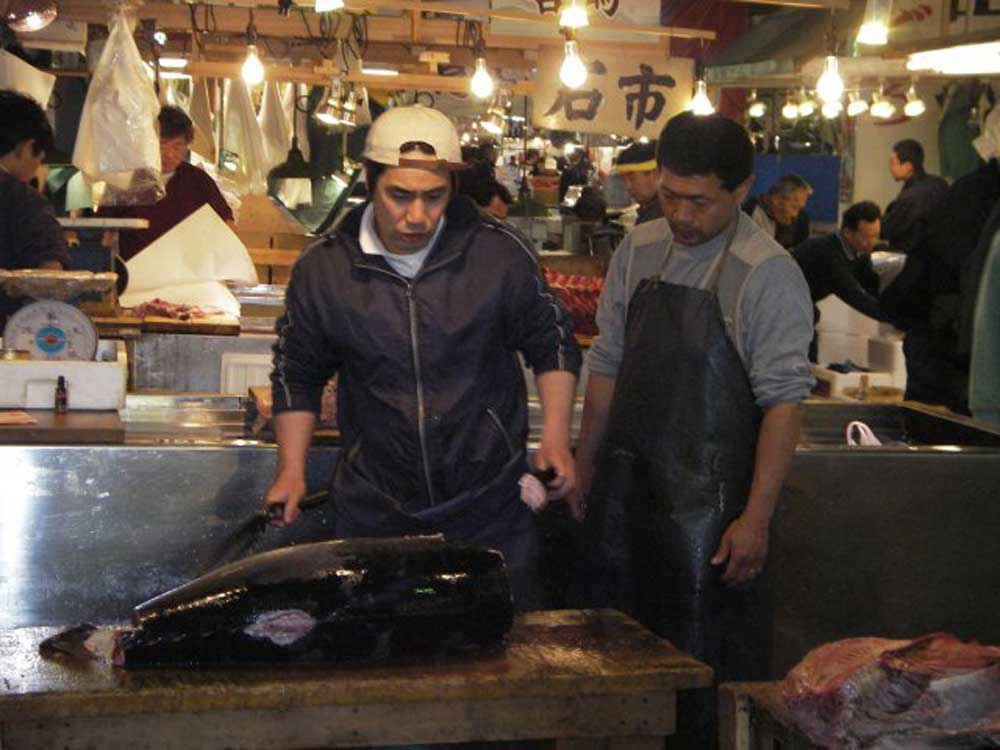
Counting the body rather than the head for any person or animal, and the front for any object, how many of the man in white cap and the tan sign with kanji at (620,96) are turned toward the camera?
2

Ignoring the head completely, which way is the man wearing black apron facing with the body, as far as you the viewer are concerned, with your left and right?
facing the viewer and to the left of the viewer

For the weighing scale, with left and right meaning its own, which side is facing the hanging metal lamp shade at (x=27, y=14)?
back

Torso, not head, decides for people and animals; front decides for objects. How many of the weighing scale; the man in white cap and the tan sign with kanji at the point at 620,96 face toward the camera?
3

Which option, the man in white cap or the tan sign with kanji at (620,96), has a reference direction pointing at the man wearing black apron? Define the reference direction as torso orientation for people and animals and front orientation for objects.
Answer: the tan sign with kanji

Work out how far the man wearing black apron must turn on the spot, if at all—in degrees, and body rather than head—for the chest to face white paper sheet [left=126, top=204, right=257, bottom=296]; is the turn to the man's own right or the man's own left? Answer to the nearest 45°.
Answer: approximately 90° to the man's own right

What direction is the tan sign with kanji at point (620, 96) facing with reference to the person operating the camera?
facing the viewer

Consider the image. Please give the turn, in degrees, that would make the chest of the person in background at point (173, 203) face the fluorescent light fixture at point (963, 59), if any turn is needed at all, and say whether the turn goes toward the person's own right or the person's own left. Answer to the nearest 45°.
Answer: approximately 90° to the person's own left

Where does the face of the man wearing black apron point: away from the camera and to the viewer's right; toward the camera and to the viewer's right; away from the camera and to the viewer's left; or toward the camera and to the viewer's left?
toward the camera and to the viewer's left

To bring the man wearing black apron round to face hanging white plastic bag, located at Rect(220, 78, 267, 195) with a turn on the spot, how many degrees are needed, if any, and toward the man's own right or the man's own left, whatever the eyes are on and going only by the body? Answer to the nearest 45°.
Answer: approximately 90° to the man's own right

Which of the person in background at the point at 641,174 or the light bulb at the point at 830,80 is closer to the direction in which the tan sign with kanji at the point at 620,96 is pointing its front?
the person in background
